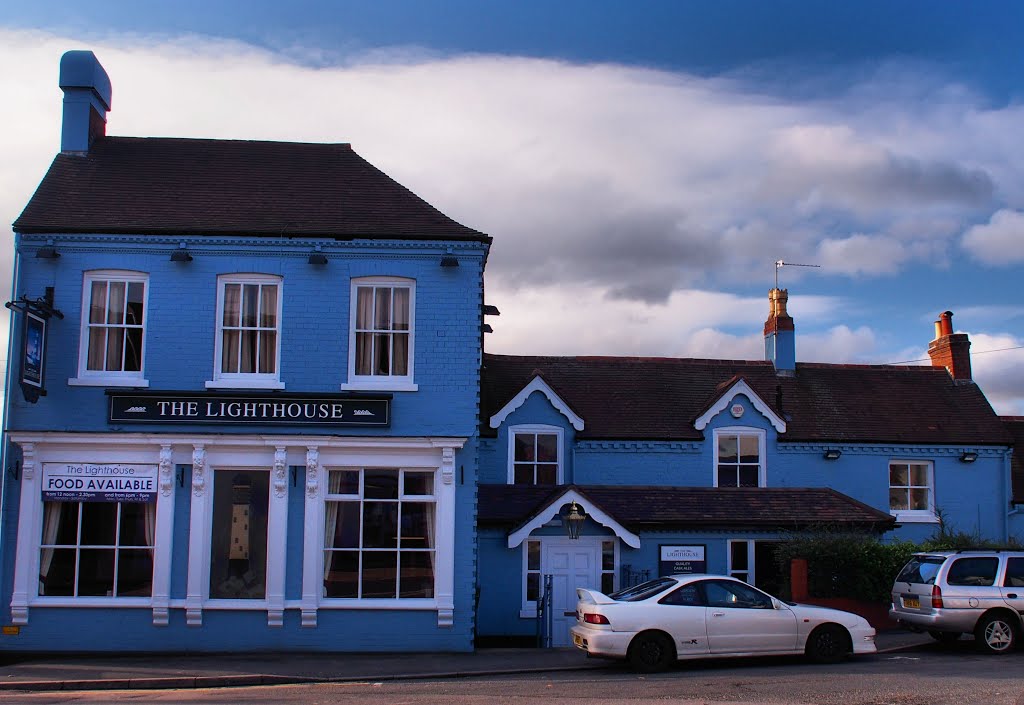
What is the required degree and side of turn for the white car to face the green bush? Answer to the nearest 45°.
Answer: approximately 45° to its left

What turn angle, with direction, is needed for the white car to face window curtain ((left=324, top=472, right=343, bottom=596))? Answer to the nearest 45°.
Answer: approximately 180°

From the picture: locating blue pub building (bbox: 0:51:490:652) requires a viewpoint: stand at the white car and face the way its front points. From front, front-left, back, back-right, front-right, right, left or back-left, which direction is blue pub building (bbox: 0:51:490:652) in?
back

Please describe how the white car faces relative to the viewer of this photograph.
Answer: facing to the right of the viewer

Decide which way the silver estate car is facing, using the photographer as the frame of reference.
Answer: facing away from the viewer and to the right of the viewer

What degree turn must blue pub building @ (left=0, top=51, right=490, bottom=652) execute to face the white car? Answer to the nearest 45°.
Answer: approximately 45° to its left

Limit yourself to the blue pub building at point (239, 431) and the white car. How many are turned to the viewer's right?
1

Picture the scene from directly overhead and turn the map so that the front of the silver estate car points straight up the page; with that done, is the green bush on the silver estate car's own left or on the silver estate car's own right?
on the silver estate car's own left

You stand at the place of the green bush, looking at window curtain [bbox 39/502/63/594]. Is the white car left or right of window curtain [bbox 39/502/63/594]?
left

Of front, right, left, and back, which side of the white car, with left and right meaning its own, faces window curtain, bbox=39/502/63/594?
back

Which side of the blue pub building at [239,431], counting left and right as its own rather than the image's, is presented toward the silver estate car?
left
